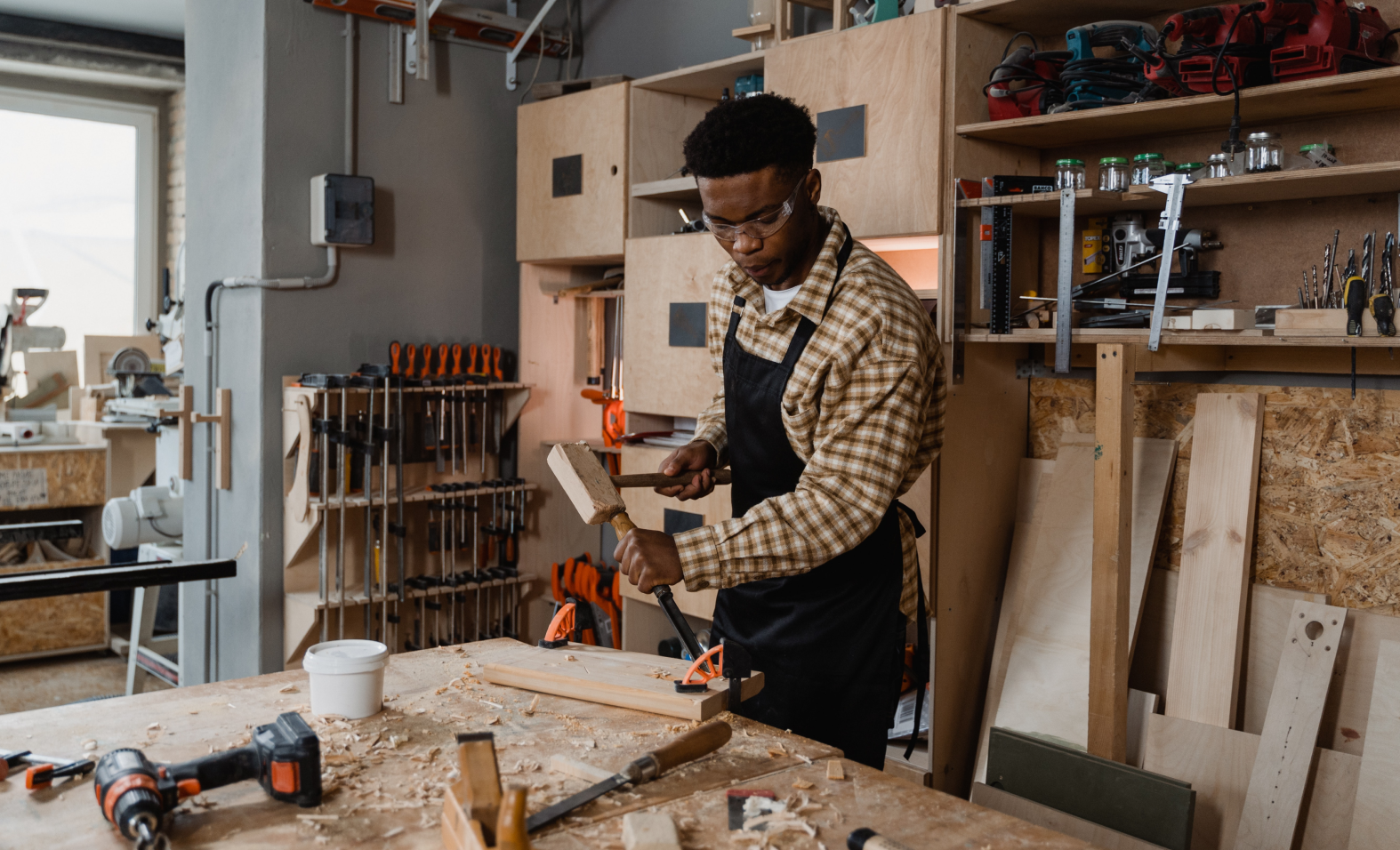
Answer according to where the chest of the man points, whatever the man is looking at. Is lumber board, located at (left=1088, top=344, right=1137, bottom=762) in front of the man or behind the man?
behind

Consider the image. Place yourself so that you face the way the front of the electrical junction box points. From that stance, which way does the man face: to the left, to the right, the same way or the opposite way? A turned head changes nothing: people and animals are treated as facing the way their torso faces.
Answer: to the right

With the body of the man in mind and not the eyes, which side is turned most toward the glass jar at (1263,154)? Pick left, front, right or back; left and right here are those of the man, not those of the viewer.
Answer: back

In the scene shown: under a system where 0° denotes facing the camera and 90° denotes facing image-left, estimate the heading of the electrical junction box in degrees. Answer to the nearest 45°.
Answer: approximately 315°

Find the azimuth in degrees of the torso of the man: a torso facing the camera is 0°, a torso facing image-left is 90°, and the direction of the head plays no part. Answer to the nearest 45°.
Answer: approximately 45°

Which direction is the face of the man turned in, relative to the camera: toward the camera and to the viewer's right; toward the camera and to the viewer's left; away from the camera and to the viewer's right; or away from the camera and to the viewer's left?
toward the camera and to the viewer's left

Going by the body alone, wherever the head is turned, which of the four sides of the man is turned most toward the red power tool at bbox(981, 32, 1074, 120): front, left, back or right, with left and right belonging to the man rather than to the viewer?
back

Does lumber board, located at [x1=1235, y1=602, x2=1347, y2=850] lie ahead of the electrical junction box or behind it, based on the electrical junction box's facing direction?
ahead

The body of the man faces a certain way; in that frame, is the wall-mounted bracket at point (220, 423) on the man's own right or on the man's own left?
on the man's own right

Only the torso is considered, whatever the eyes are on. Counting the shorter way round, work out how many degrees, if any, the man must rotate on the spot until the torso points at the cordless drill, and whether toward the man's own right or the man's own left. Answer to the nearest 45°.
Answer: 0° — they already face it
